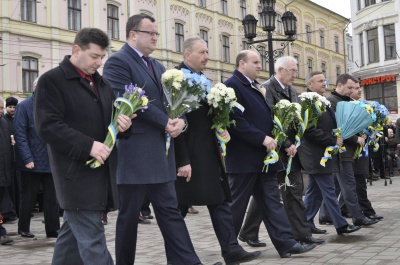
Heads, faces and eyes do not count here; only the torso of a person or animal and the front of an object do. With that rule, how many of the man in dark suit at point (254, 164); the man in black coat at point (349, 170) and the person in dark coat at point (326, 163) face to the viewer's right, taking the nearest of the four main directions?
3

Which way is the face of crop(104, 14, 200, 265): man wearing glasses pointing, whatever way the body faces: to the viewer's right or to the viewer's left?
to the viewer's right

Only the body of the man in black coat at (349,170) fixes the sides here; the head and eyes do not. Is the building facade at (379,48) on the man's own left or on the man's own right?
on the man's own left

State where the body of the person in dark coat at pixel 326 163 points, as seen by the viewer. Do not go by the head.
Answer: to the viewer's right

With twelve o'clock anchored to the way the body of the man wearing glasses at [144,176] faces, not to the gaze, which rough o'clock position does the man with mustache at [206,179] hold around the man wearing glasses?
The man with mustache is roughly at 9 o'clock from the man wearing glasses.

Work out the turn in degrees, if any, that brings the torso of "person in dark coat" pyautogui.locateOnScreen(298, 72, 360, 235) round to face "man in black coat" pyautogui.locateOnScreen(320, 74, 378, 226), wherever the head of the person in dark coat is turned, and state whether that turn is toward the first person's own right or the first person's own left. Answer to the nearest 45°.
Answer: approximately 45° to the first person's own left

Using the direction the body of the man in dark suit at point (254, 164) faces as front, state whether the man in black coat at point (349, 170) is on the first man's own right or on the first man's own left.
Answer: on the first man's own left

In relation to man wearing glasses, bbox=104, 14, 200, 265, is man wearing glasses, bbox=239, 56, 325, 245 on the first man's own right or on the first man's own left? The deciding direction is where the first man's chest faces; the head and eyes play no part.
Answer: on the first man's own left

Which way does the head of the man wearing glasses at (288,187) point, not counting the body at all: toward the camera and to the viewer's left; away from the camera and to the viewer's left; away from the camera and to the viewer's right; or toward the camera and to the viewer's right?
toward the camera and to the viewer's right

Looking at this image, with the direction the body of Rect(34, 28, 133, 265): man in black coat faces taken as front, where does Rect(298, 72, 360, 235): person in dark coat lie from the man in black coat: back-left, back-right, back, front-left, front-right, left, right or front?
left
